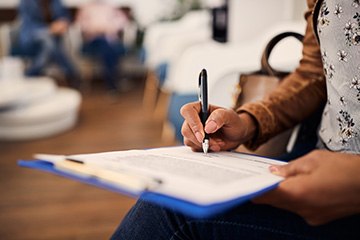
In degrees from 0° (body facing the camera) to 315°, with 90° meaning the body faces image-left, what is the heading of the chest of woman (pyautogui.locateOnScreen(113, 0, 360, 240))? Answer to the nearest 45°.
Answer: approximately 45°

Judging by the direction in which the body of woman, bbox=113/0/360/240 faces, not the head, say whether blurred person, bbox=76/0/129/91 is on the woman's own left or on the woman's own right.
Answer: on the woman's own right

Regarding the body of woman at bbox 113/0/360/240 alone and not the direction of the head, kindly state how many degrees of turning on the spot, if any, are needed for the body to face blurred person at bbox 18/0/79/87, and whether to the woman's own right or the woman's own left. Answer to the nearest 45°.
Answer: approximately 90° to the woman's own right

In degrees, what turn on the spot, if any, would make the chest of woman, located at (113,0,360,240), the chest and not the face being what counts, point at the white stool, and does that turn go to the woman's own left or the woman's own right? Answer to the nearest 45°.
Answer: approximately 90° to the woman's own right
